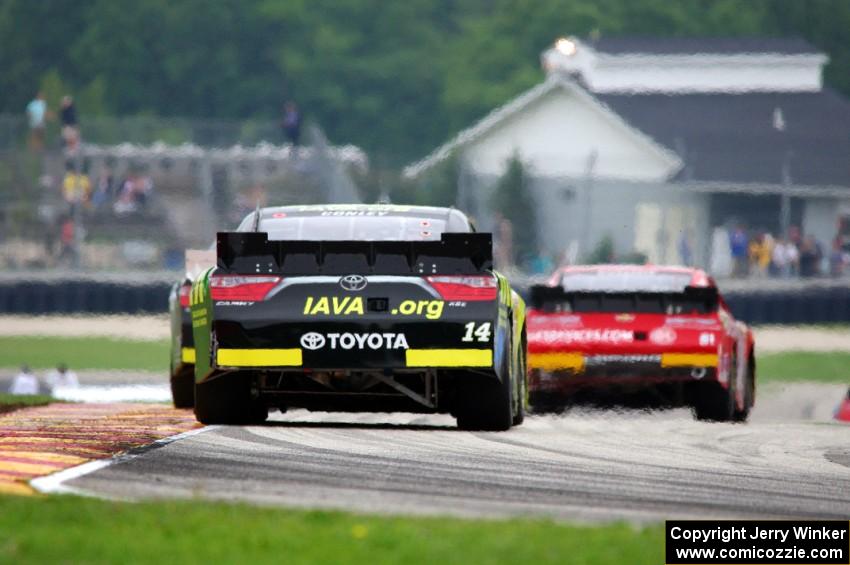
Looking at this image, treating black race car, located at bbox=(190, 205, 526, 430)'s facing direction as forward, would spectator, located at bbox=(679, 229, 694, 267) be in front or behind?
in front

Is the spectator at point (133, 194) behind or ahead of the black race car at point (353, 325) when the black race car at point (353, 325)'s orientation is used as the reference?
ahead

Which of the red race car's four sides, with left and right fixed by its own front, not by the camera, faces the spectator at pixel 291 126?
front

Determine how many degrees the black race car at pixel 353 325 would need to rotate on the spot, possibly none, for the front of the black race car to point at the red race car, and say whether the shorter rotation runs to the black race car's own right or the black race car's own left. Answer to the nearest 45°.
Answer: approximately 45° to the black race car's own right

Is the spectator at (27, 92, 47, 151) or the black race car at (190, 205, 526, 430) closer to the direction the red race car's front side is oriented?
the spectator

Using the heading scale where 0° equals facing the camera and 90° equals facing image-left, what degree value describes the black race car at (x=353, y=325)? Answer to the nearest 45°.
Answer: approximately 180°

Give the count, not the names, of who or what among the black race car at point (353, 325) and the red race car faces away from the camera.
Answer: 2

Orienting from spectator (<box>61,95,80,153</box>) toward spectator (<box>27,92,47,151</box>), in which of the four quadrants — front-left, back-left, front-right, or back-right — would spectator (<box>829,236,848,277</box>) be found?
back-right

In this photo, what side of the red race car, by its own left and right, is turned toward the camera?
back

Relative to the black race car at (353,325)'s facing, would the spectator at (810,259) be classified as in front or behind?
in front

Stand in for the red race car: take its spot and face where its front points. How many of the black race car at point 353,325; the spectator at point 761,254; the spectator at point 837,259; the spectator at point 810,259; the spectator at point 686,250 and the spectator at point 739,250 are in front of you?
5

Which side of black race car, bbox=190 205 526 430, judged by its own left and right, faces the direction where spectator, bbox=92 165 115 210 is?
front
